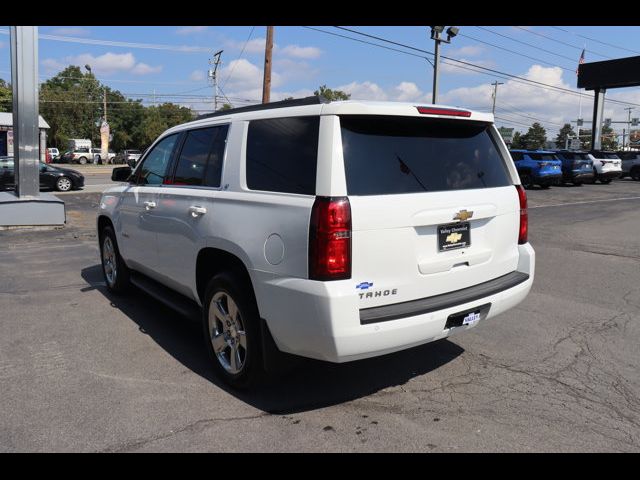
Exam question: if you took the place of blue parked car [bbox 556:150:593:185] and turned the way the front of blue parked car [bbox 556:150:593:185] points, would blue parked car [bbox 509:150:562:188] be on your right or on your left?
on your left

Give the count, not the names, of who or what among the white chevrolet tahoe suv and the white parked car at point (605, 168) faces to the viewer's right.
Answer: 0

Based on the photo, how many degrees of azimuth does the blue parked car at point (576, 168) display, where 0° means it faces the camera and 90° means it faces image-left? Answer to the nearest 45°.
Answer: approximately 135°

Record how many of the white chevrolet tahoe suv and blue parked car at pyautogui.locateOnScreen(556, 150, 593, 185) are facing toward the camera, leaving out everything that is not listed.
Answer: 0

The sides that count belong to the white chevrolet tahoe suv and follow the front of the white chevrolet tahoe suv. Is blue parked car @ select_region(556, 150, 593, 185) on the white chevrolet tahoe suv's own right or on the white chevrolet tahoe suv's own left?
on the white chevrolet tahoe suv's own right

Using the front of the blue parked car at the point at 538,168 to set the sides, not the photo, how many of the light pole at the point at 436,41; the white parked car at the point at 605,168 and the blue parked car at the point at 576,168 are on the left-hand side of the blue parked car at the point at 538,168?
1

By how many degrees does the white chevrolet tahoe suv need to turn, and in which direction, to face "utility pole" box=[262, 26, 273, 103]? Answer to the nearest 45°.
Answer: approximately 45° to its right

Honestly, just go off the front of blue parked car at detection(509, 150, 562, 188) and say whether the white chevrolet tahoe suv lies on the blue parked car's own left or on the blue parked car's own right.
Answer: on the blue parked car's own left

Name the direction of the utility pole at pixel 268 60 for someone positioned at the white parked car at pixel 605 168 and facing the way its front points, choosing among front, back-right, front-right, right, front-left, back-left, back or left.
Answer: left

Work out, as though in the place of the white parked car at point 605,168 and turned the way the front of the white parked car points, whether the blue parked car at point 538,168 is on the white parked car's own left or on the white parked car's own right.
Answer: on the white parked car's own left

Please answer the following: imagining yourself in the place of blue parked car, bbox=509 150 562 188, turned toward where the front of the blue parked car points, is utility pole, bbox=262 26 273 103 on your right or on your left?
on your left
